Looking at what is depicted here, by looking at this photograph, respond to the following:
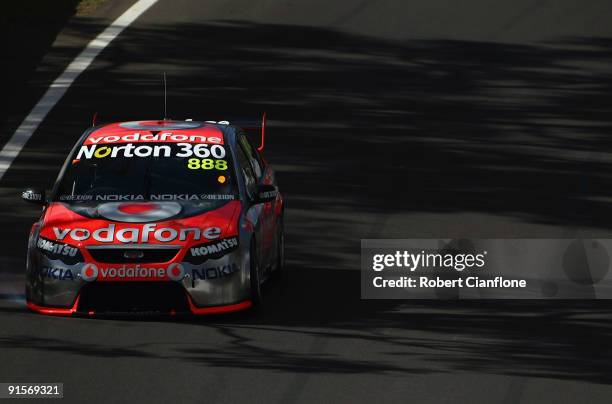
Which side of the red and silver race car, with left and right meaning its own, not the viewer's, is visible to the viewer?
front
